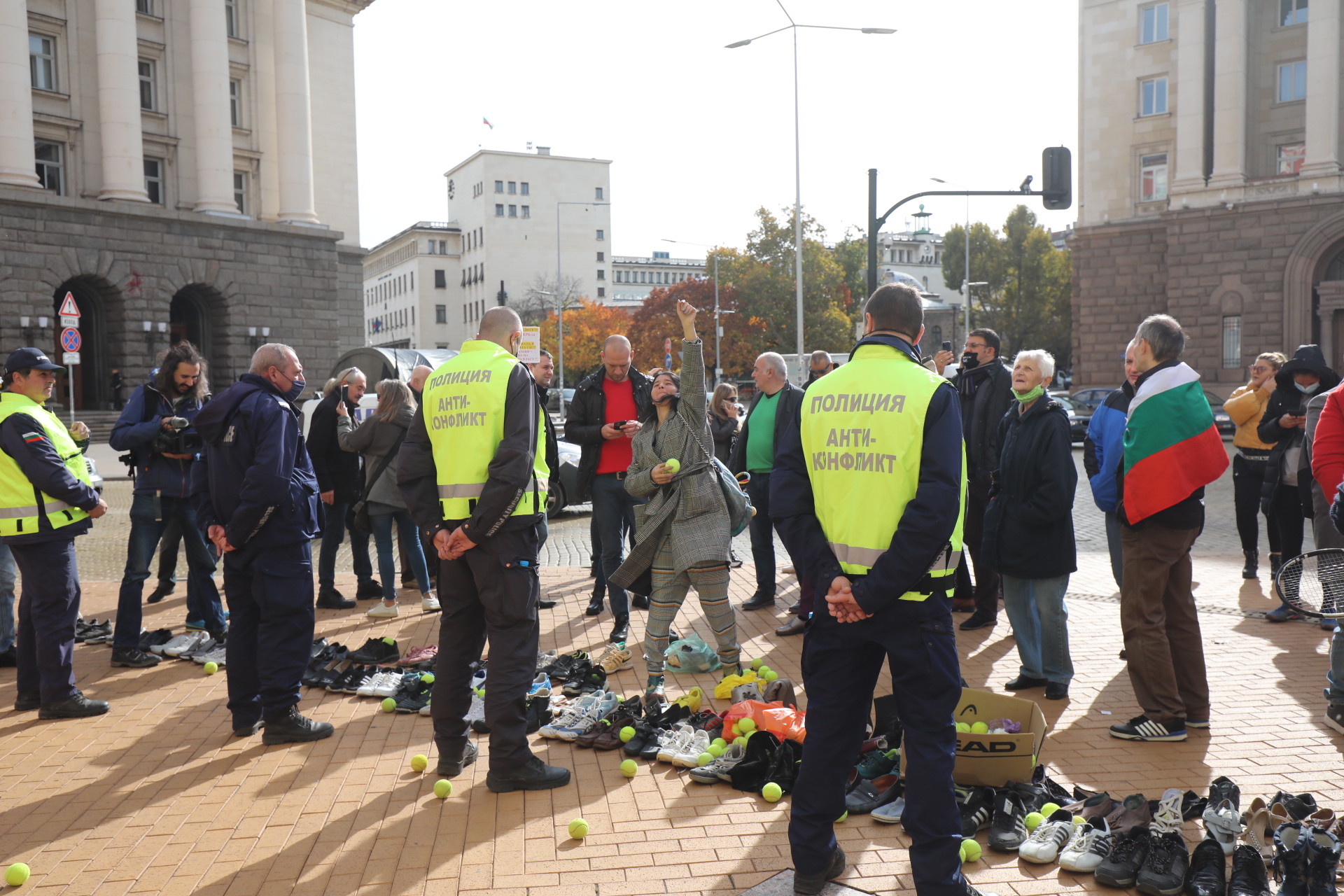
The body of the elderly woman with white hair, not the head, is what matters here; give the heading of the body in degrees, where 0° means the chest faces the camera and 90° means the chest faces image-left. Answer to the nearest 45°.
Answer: approximately 45°

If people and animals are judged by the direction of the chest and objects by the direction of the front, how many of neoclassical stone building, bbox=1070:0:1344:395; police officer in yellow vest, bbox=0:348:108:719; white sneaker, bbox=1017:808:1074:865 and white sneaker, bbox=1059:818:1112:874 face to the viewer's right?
1

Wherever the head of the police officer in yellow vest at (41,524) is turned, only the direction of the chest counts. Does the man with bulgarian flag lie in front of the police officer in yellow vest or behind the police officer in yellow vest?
in front

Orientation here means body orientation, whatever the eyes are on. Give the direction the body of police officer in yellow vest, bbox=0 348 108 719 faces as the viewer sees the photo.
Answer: to the viewer's right

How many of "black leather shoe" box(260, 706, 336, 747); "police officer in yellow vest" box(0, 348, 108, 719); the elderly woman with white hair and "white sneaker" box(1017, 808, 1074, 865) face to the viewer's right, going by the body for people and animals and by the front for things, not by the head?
2

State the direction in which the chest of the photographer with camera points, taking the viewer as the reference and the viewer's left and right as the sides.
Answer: facing the viewer and to the right of the viewer

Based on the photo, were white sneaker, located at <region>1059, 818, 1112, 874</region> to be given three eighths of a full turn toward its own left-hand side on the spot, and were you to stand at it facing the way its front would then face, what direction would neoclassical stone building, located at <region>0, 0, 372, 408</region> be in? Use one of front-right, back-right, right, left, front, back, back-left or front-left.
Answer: back-left

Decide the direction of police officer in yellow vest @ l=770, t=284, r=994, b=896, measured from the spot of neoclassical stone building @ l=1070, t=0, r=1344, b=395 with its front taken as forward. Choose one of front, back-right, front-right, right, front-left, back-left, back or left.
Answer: front-left

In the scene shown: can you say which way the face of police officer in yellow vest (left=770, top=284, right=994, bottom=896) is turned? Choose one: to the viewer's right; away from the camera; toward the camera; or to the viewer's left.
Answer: away from the camera

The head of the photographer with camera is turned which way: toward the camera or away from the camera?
toward the camera

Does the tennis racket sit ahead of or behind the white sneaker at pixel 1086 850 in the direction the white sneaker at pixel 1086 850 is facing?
behind

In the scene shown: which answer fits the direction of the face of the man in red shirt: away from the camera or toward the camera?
toward the camera

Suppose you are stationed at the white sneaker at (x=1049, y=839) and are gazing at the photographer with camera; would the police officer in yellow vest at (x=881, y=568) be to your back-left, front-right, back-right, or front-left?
front-left

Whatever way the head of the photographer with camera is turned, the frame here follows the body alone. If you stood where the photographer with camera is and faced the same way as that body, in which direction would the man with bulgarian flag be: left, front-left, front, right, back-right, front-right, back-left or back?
front

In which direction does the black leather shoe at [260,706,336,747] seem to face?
to the viewer's right

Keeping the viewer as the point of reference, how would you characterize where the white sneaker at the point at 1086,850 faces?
facing the viewer and to the left of the viewer

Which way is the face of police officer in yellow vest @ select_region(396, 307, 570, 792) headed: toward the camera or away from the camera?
away from the camera
